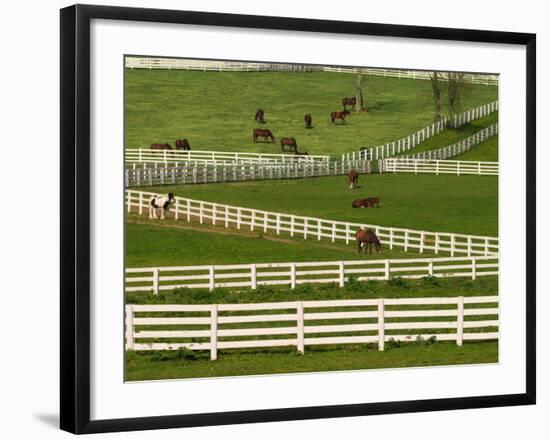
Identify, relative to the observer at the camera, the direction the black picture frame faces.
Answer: facing the viewer and to the right of the viewer
